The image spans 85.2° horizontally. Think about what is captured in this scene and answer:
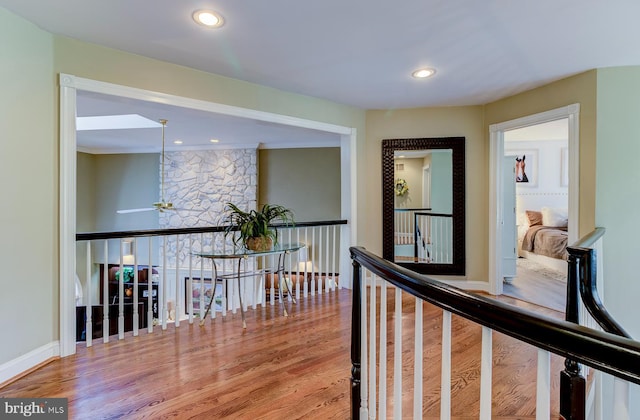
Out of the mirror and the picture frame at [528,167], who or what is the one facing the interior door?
the picture frame

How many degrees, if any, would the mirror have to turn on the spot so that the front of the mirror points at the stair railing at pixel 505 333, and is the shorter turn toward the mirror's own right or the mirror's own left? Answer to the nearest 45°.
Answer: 0° — it already faces it

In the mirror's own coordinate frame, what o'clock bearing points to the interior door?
The interior door is roughly at 8 o'clock from the mirror.

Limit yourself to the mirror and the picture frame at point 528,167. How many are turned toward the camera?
2

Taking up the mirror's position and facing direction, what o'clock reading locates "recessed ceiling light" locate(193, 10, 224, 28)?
The recessed ceiling light is roughly at 1 o'clock from the mirror.

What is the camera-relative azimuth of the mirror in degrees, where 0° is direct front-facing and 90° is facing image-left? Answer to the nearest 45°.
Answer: approximately 0°

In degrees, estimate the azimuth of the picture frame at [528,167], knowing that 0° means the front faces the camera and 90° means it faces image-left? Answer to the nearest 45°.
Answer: approximately 0°

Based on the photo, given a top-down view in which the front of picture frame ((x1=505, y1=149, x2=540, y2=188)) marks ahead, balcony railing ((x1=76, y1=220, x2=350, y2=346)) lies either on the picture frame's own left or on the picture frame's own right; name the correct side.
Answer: on the picture frame's own right

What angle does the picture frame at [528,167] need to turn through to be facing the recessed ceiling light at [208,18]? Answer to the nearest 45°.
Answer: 0° — it already faces it

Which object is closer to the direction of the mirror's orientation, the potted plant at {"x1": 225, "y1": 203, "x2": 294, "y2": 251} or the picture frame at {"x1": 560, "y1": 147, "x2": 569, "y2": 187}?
the potted plant

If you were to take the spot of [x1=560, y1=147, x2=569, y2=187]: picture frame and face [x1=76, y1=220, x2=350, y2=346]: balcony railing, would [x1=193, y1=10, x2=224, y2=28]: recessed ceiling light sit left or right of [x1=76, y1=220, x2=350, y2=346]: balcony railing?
left
